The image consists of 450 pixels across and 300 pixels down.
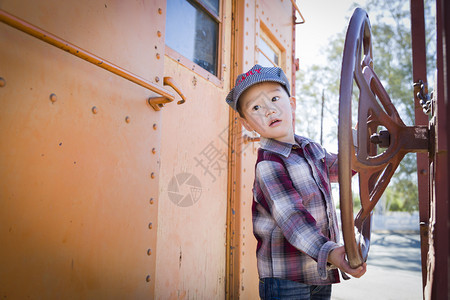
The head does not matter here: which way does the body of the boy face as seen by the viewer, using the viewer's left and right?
facing the viewer and to the right of the viewer
